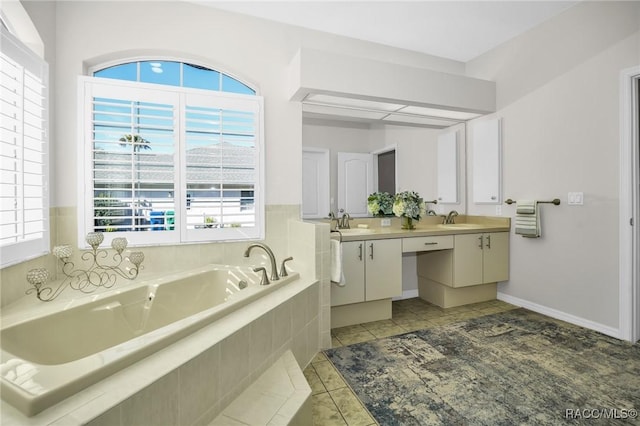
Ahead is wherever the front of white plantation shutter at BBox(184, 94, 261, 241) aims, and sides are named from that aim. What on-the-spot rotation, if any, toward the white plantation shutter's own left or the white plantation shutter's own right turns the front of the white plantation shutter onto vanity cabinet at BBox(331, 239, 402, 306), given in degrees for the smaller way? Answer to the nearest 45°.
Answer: approximately 90° to the white plantation shutter's own left

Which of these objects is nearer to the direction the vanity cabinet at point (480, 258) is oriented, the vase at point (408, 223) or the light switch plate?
the light switch plate

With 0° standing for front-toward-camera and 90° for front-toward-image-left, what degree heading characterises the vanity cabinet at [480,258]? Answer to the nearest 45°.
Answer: approximately 315°

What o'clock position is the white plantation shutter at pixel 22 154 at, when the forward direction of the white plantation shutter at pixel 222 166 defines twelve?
the white plantation shutter at pixel 22 154 is roughly at 2 o'clock from the white plantation shutter at pixel 222 166.

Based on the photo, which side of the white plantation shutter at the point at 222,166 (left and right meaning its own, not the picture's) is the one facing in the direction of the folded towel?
left

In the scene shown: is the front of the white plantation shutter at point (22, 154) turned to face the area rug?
yes

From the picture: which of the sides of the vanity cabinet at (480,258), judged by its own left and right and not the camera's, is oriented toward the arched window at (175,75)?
right

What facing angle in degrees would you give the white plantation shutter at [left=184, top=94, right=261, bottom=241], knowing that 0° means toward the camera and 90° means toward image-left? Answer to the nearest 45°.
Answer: approximately 0°
